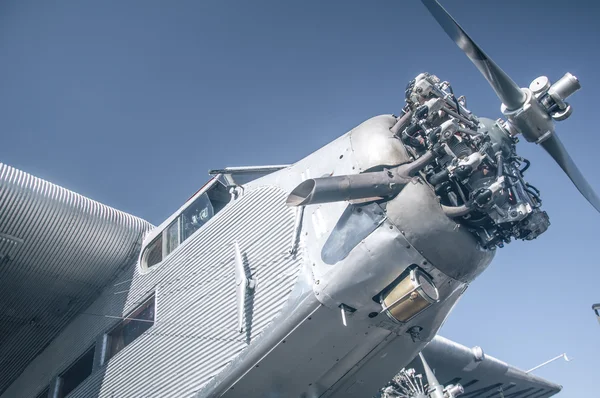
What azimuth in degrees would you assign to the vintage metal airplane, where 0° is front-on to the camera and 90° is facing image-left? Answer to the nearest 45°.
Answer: approximately 315°
